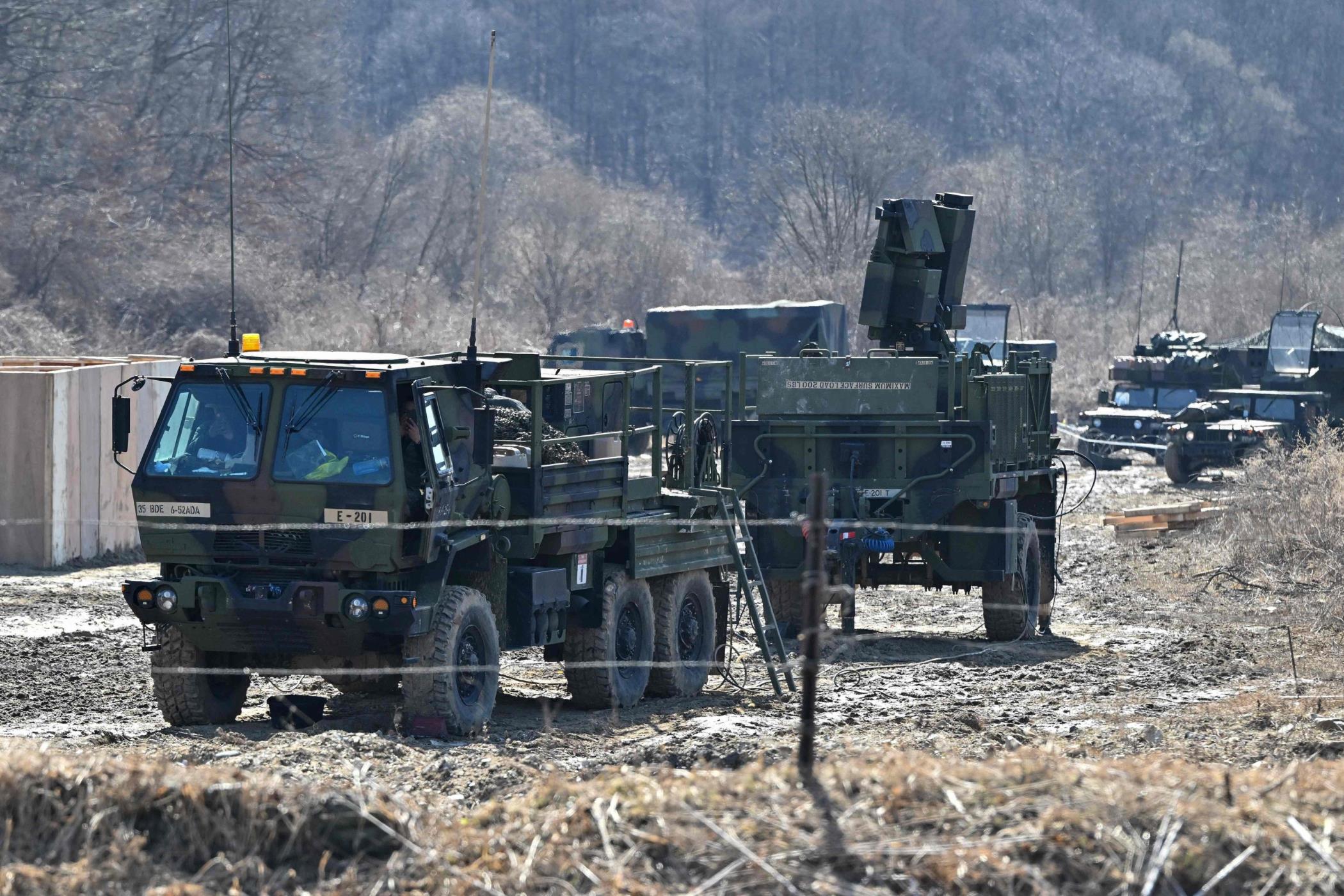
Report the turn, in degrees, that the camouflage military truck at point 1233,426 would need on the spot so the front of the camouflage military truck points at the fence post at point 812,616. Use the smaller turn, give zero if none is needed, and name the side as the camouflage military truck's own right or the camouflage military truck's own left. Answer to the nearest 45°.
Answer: approximately 45° to the camouflage military truck's own left

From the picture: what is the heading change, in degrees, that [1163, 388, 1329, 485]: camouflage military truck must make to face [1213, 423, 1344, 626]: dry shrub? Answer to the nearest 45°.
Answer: approximately 45° to its left

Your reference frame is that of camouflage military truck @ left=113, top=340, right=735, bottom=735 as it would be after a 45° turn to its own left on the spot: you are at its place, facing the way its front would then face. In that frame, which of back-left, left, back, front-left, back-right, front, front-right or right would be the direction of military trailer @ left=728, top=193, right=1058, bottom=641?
back-left

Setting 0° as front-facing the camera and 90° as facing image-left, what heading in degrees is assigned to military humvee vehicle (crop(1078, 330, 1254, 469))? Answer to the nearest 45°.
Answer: approximately 45°

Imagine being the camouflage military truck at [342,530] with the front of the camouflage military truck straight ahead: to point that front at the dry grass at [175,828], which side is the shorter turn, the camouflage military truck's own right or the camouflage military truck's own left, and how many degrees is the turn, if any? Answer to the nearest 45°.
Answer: approximately 45° to the camouflage military truck's own left

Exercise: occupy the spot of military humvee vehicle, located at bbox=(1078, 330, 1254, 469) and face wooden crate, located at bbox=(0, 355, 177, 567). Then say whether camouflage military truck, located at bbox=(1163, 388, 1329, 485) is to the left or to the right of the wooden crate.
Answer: left

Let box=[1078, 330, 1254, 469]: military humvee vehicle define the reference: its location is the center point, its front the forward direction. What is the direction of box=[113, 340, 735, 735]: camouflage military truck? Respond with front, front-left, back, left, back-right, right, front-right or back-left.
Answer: front-left

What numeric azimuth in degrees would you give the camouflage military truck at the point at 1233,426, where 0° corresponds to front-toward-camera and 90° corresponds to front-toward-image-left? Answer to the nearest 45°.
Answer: approximately 45°

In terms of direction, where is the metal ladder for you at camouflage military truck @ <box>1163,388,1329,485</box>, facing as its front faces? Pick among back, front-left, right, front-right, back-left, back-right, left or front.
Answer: front-left
